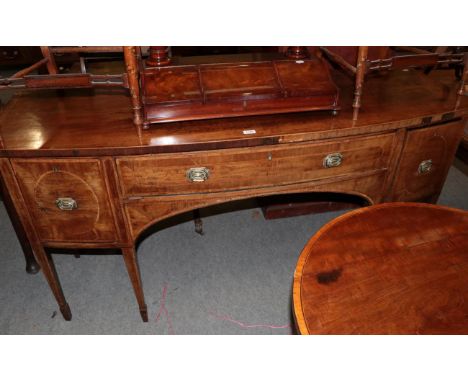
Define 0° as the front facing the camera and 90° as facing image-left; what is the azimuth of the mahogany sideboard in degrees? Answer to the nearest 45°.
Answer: approximately 0°
